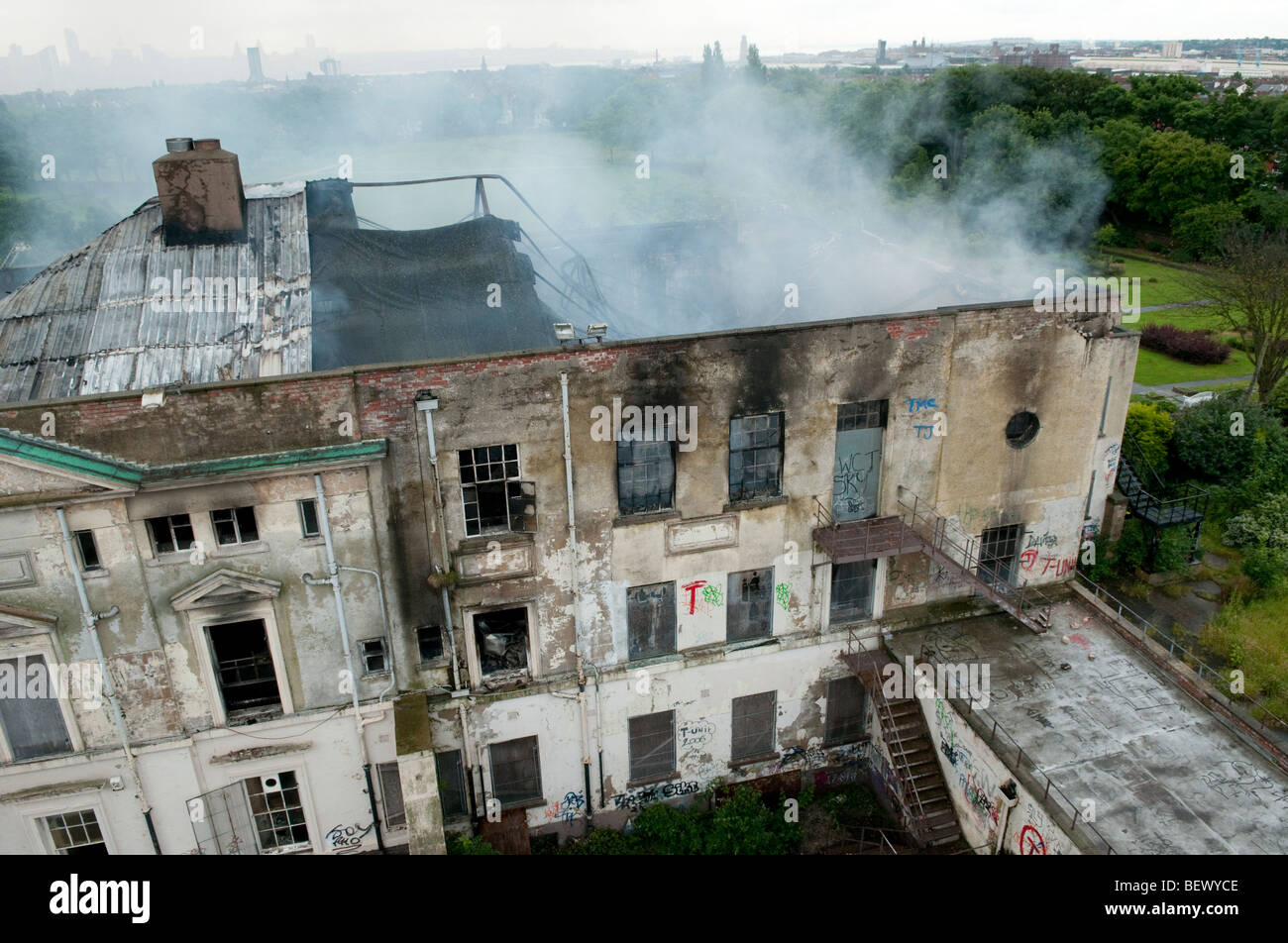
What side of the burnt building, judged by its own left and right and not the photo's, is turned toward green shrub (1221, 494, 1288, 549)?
left

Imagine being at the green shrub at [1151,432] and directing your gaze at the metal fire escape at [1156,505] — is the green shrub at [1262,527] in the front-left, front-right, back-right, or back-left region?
front-left

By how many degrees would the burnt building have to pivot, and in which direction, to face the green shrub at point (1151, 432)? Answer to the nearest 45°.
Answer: approximately 135° to its left

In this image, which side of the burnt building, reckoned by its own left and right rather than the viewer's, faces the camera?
front

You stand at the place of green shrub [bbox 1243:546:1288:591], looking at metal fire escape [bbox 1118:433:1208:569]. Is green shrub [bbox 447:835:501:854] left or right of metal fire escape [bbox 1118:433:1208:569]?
left
